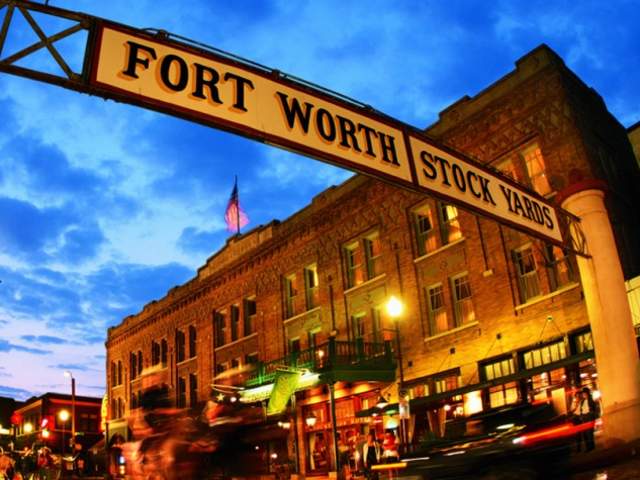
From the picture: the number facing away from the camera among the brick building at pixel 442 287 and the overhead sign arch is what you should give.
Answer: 0

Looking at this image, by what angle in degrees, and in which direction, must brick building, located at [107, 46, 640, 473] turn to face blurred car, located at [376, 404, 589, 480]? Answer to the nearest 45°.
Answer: approximately 45° to its left

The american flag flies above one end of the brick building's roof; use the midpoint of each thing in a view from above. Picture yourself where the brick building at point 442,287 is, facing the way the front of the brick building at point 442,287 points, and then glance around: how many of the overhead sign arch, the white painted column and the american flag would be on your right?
1

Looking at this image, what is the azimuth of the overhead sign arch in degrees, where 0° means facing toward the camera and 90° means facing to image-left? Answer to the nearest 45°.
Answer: approximately 315°

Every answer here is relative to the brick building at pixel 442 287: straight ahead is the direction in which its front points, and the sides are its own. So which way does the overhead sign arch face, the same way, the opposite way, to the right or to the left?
to the left

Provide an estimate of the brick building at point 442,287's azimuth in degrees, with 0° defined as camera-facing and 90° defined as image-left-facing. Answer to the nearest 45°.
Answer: approximately 45°

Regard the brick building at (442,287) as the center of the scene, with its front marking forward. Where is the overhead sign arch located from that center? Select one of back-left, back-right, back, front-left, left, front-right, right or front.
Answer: front-left

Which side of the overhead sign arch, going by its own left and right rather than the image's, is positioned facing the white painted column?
left

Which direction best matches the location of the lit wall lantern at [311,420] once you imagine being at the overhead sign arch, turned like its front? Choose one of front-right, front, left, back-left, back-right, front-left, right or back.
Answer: back-left

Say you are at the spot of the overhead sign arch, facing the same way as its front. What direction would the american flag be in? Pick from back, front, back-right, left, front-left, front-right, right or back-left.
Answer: back-left

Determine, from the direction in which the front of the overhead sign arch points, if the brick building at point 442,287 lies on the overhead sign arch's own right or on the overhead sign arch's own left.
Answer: on the overhead sign arch's own left

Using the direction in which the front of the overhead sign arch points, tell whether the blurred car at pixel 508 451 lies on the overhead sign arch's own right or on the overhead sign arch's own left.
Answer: on the overhead sign arch's own left
